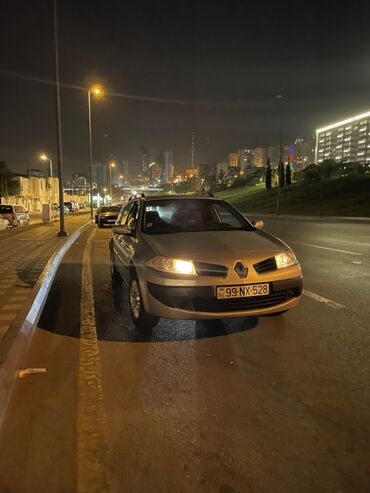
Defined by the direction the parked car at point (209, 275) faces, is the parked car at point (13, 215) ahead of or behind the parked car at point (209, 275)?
behind

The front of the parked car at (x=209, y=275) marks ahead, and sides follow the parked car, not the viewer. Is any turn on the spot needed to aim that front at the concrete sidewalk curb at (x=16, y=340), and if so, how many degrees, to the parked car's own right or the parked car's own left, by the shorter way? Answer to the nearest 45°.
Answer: approximately 45° to the parked car's own right

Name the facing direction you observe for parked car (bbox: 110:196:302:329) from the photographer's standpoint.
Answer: facing the viewer and to the right of the viewer
